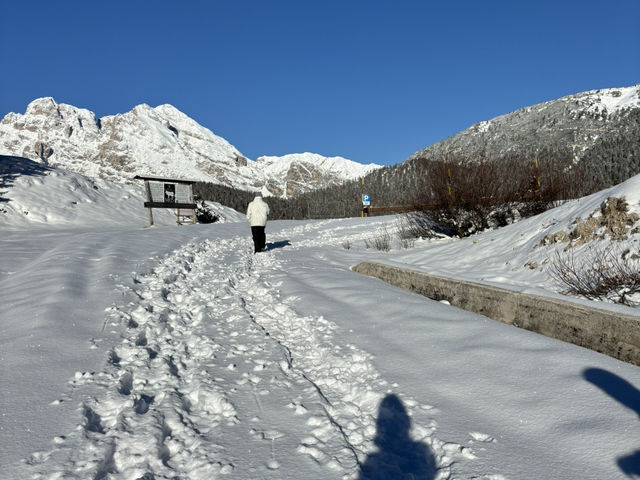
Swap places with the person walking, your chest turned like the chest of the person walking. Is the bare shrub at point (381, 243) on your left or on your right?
on your right

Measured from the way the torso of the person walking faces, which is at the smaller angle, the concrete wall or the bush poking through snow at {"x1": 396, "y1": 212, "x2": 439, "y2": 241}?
the bush poking through snow

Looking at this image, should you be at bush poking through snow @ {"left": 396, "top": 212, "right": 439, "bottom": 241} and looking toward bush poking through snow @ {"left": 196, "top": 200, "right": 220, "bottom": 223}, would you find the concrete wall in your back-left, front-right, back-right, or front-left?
back-left

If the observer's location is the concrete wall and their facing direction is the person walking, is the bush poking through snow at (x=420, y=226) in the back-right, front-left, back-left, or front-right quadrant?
front-right

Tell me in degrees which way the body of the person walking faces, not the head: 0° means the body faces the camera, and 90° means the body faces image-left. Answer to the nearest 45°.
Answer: approximately 180°

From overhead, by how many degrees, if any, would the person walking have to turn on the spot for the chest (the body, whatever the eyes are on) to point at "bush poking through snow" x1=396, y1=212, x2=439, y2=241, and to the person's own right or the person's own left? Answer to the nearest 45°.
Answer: approximately 90° to the person's own right

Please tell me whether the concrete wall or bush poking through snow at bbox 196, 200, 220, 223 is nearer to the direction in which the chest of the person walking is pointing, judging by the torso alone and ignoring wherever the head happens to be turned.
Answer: the bush poking through snow

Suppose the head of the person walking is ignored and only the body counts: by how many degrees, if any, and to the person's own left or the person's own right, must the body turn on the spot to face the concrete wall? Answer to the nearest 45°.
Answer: approximately 180°

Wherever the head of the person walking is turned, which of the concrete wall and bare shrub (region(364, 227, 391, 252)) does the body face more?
the bare shrub

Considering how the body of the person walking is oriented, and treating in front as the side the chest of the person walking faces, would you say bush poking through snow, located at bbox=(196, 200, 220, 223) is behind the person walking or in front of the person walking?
in front
